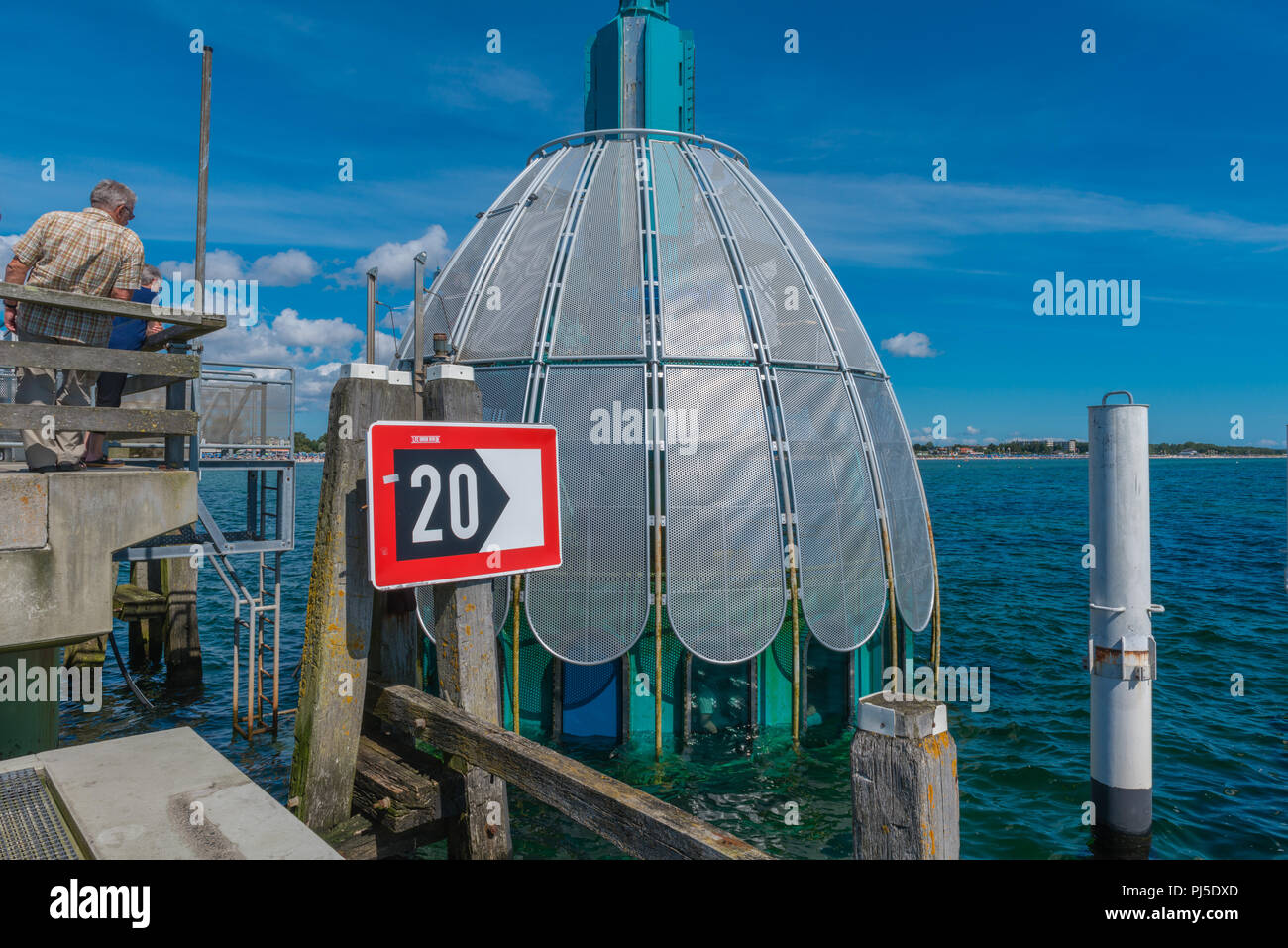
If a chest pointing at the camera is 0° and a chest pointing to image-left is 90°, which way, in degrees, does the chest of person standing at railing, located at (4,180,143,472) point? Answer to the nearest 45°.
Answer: approximately 225°

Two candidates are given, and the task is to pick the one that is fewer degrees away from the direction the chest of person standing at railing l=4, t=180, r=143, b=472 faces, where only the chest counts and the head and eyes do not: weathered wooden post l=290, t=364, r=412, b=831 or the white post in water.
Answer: the white post in water

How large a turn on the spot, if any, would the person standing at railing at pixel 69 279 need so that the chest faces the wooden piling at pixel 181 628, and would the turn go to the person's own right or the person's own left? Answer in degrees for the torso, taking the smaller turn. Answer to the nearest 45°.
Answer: approximately 45° to the person's own left

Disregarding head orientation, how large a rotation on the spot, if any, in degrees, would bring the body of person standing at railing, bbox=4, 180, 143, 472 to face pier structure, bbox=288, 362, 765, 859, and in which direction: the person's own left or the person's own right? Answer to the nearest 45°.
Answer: approximately 90° to the person's own right

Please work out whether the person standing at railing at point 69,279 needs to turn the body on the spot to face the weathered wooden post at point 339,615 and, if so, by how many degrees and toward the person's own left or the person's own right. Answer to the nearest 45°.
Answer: approximately 90° to the person's own right

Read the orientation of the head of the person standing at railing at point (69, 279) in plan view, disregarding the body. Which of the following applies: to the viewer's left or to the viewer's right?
to the viewer's right

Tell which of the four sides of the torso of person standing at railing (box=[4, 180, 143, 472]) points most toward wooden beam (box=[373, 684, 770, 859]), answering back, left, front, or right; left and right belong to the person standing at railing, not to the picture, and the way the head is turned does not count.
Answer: right

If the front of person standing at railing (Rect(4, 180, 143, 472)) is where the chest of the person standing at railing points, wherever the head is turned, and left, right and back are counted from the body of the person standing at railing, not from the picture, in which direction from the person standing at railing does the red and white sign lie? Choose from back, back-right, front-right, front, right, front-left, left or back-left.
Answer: right
